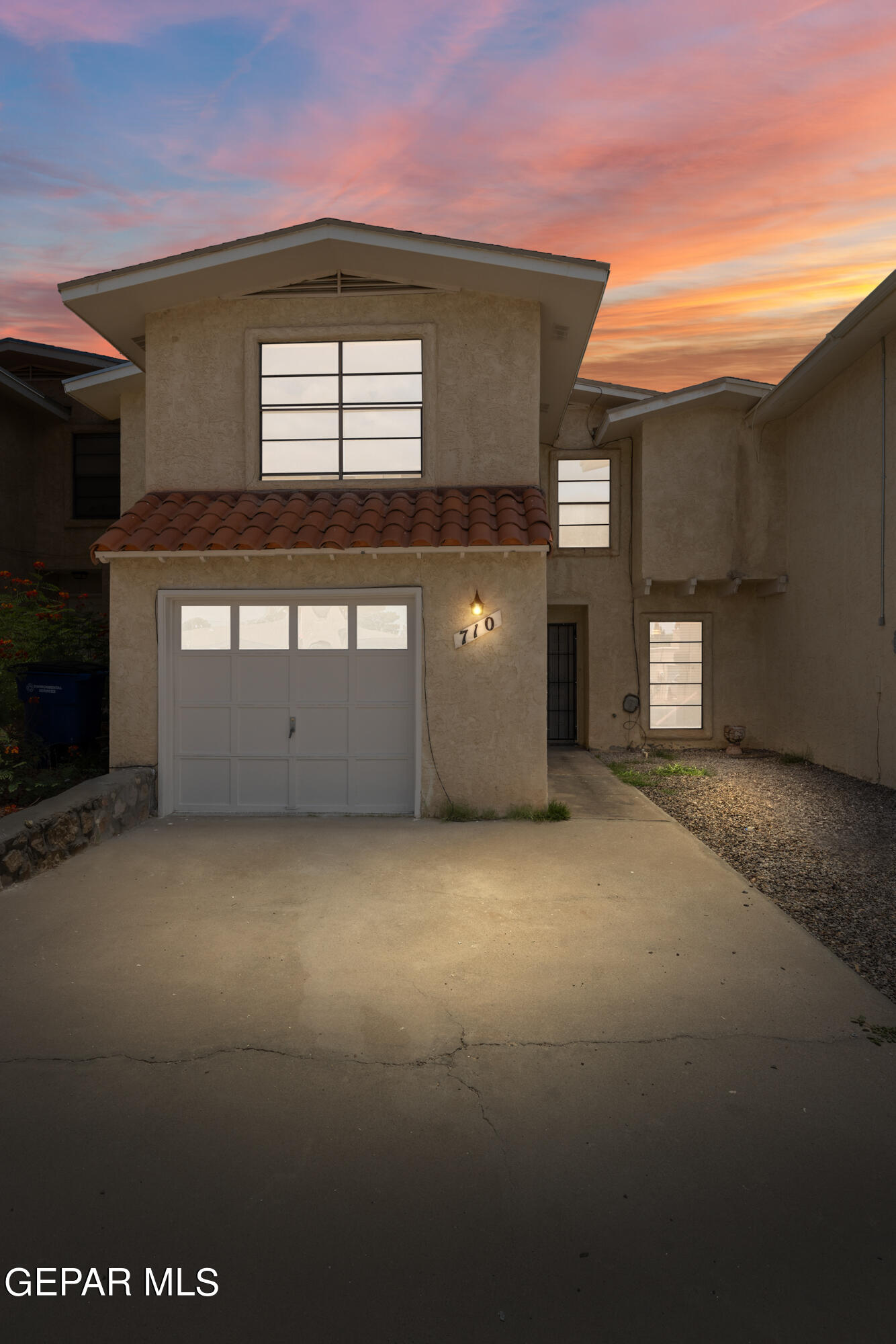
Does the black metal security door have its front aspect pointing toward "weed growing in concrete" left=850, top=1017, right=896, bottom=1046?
yes

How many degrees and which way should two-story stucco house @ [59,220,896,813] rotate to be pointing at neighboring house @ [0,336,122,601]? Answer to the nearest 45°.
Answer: approximately 135° to its right

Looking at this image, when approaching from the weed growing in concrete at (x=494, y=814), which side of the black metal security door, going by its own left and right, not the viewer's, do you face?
front

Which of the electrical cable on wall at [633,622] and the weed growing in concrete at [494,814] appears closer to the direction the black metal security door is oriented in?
the weed growing in concrete

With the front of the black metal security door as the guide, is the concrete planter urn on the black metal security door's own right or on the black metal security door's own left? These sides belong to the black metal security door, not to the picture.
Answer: on the black metal security door's own left

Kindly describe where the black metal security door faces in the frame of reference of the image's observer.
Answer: facing the viewer

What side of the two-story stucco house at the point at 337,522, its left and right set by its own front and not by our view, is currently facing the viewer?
front

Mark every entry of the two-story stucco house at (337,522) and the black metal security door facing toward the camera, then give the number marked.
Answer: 2

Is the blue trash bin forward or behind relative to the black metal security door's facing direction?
forward

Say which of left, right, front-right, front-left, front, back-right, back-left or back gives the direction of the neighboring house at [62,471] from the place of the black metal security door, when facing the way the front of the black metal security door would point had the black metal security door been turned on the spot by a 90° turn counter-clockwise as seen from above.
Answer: back
